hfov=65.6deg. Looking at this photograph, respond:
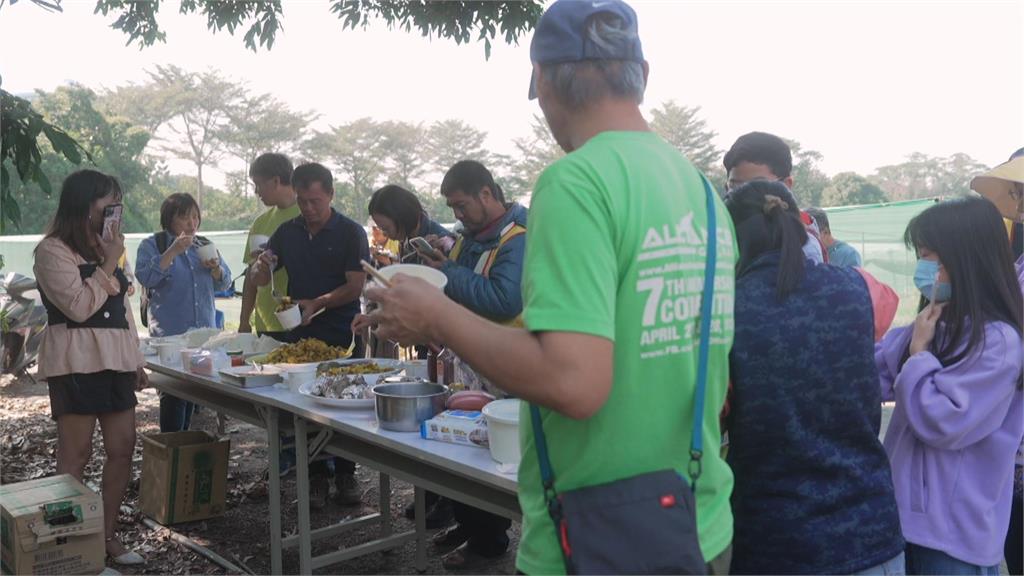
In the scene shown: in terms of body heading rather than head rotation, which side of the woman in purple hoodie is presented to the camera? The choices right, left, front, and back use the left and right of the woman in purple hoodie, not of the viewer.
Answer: left

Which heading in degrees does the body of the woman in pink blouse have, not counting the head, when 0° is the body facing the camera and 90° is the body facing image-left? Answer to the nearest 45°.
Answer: approximately 315°

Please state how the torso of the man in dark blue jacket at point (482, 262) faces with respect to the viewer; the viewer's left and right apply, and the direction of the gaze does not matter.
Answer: facing the viewer and to the left of the viewer

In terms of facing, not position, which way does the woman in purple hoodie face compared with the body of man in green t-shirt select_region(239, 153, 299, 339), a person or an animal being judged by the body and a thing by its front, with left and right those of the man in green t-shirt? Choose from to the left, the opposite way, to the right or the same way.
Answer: to the right

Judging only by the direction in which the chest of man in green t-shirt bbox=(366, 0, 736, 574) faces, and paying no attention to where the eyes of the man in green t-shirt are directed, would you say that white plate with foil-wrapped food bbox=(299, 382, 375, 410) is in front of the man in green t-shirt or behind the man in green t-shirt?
in front

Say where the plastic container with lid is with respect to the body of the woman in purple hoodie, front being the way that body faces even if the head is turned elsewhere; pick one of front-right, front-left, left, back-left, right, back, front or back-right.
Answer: front

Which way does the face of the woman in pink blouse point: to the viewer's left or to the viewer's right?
to the viewer's right

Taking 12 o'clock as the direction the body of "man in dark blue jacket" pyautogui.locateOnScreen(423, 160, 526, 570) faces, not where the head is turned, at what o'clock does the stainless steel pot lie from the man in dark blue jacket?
The stainless steel pot is roughly at 11 o'clock from the man in dark blue jacket.

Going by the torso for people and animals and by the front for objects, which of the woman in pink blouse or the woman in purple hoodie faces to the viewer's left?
the woman in purple hoodie

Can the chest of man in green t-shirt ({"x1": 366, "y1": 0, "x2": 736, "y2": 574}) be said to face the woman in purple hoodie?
no

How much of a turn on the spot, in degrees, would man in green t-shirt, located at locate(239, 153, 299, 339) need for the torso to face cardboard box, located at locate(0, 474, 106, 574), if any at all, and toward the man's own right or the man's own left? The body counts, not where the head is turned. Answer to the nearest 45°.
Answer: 0° — they already face it

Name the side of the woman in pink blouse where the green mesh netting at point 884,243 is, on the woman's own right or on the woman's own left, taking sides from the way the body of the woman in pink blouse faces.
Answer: on the woman's own left

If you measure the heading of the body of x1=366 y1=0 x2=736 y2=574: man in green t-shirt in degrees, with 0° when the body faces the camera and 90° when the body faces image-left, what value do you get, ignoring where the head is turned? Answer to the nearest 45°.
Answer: approximately 135°

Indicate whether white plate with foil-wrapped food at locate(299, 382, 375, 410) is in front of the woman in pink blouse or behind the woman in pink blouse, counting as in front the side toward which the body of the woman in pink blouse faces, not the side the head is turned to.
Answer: in front

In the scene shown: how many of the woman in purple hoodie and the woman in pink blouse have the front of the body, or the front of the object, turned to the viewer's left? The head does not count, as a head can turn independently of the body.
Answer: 1

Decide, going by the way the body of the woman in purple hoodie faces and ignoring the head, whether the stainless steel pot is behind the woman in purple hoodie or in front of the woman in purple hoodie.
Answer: in front
